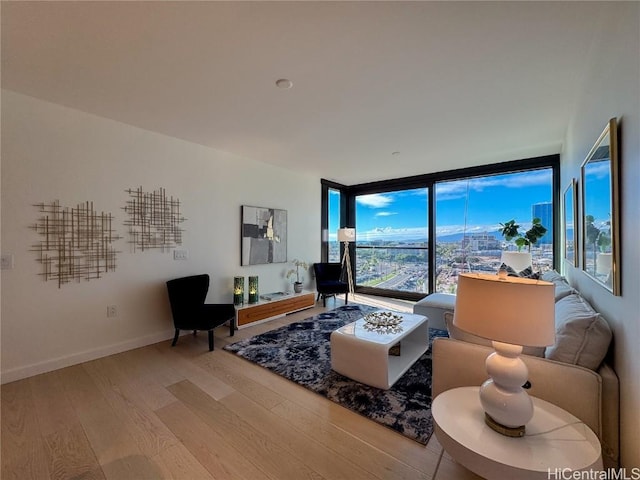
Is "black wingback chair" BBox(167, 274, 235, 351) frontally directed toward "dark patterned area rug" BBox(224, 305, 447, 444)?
yes

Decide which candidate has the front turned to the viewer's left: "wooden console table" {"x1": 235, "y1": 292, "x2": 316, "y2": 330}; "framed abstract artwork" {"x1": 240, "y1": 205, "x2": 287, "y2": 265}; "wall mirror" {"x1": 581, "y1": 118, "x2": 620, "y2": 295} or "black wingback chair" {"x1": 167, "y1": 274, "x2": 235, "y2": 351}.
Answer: the wall mirror

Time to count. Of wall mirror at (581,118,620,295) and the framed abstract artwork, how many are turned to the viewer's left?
1

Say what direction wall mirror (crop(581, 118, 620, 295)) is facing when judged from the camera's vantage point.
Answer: facing to the left of the viewer

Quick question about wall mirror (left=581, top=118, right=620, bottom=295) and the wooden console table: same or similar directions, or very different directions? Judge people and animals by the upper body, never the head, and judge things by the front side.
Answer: very different directions

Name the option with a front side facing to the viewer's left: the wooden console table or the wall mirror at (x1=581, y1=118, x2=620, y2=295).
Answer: the wall mirror

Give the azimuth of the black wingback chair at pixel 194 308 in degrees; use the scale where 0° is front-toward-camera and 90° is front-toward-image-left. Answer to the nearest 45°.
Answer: approximately 315°

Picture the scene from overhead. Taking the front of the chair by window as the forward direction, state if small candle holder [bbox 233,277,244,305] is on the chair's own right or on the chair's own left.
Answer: on the chair's own right

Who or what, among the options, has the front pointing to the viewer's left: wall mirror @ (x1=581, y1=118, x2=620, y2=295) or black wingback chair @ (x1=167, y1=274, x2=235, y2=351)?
the wall mirror

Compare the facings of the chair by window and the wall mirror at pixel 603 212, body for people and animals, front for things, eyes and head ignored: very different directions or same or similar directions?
very different directions

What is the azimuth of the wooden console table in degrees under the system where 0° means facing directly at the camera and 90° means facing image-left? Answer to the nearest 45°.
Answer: approximately 315°
